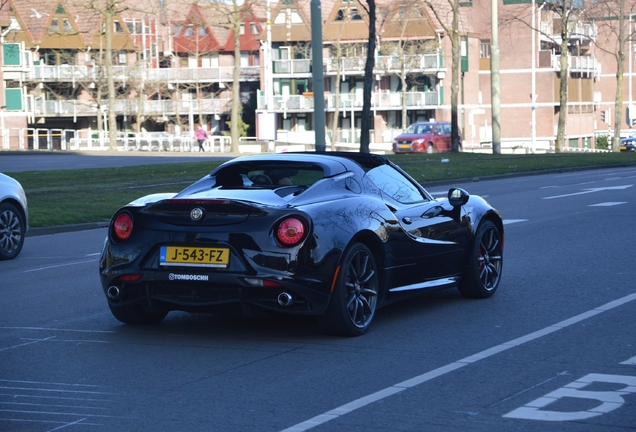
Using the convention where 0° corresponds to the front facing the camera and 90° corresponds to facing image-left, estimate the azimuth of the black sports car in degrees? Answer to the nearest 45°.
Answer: approximately 225°

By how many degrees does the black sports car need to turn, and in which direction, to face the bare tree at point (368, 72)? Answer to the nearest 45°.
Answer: approximately 45° to its left

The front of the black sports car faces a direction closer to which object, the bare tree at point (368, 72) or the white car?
the bare tree

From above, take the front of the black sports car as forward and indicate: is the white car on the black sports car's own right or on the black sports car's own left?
on the black sports car's own left
